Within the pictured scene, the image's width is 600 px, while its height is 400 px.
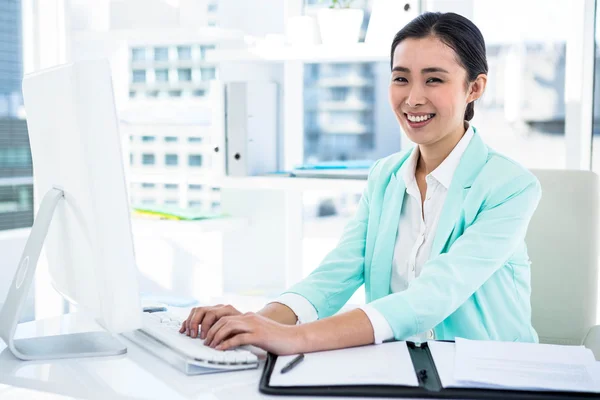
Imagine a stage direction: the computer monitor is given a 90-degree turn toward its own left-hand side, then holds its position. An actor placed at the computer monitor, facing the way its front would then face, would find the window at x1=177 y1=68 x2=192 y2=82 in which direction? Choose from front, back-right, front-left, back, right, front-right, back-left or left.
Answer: front-right

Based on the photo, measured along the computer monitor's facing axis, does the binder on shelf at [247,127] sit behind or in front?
in front

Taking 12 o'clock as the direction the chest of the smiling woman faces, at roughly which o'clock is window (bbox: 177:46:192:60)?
The window is roughly at 4 o'clock from the smiling woman.

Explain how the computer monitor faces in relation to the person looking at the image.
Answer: facing away from the viewer and to the right of the viewer

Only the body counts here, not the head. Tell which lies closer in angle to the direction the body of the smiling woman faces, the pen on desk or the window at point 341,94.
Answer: the pen on desk

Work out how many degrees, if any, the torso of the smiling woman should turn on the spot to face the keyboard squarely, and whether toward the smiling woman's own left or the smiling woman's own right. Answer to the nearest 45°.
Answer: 0° — they already face it

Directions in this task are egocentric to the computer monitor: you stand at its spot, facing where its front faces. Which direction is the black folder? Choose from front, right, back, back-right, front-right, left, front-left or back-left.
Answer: right

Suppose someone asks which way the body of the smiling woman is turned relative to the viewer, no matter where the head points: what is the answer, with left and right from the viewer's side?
facing the viewer and to the left of the viewer

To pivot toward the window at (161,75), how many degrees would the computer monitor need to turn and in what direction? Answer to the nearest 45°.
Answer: approximately 45° to its left

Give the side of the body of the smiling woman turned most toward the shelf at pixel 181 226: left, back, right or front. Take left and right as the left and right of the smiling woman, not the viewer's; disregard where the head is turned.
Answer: right

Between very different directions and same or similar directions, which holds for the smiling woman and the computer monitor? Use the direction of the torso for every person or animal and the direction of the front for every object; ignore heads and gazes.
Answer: very different directions
